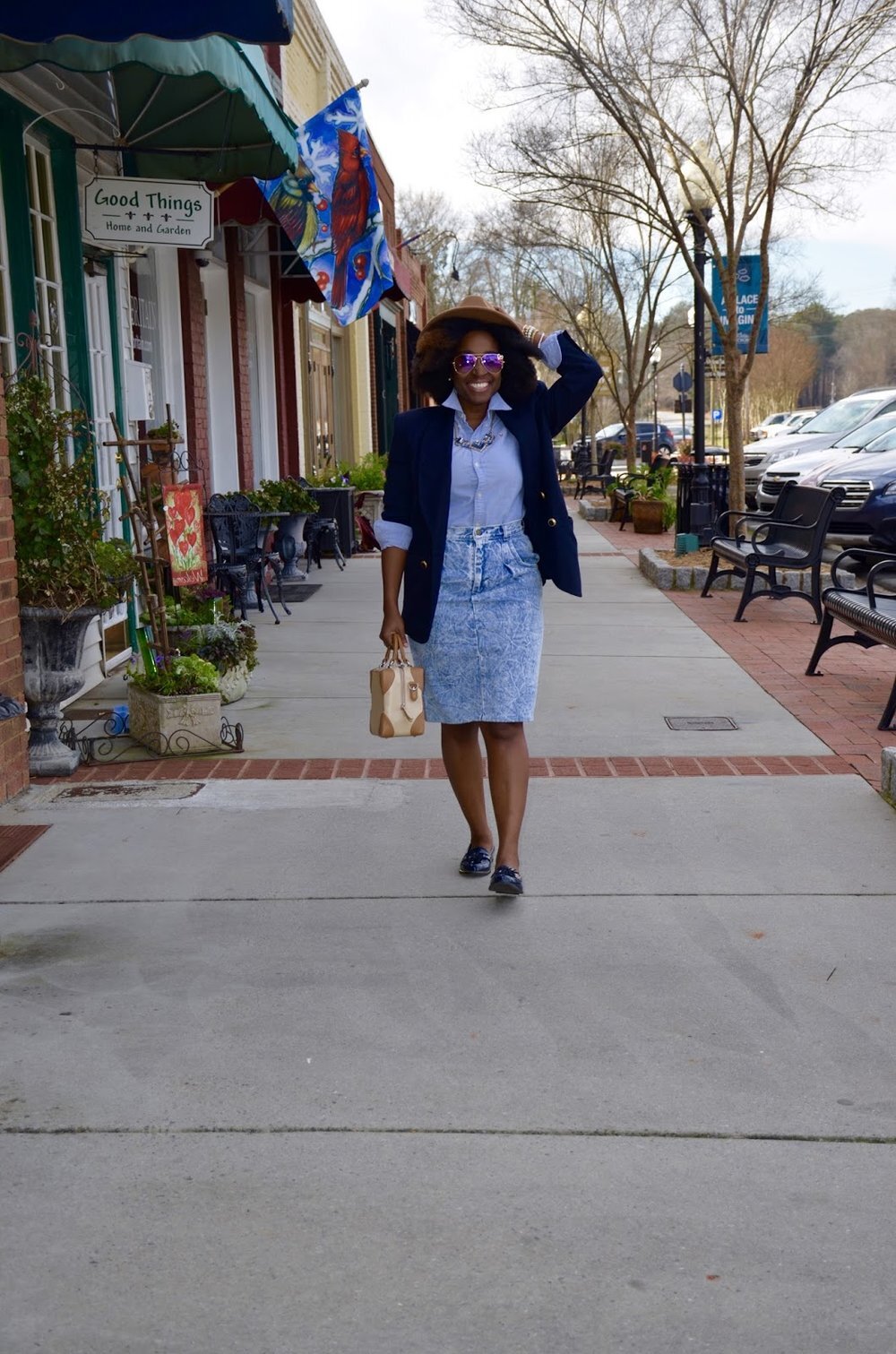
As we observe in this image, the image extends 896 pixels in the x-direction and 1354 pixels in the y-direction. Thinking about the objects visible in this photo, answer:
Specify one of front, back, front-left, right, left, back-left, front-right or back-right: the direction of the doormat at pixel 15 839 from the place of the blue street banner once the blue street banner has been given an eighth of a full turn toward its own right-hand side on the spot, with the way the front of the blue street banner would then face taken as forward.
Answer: front-left

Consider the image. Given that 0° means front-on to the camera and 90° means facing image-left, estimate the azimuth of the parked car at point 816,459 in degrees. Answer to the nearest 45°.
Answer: approximately 45°

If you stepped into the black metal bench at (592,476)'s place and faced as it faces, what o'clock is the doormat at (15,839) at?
The doormat is roughly at 9 o'clock from the black metal bench.

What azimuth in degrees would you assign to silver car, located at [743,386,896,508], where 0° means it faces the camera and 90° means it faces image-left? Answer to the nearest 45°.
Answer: approximately 45°

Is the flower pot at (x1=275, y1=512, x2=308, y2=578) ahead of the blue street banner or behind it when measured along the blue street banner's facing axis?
ahead

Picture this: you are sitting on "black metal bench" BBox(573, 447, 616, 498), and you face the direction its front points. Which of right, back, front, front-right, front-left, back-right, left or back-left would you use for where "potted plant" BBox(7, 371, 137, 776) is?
left

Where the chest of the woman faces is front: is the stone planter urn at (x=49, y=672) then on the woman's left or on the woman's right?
on the woman's right

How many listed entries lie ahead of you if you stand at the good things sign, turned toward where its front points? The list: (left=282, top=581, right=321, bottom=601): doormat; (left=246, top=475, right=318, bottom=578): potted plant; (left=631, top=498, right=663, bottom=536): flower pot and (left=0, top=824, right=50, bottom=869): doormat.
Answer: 1

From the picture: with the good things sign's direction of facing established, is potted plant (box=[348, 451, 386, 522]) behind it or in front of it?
behind

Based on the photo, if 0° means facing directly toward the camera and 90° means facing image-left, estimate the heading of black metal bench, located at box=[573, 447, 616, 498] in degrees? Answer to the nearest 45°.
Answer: approximately 90°

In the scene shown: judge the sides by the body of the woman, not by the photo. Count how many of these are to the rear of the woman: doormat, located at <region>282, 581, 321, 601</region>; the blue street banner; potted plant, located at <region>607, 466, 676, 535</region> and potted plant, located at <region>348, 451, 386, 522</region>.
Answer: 4

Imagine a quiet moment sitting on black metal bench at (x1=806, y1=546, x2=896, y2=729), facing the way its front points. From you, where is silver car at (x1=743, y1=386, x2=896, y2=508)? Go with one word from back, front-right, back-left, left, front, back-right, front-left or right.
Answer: back-right

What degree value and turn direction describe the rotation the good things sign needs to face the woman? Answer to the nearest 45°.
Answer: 0° — it already faces them

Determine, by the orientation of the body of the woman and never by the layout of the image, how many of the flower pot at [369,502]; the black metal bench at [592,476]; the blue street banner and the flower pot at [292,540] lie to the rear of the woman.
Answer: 4

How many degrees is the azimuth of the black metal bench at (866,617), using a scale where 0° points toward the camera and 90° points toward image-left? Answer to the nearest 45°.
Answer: approximately 45°

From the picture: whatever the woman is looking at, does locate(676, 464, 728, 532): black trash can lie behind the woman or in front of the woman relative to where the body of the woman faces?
behind

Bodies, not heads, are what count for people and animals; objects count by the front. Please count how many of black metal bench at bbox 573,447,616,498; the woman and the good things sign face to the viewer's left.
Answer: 1
